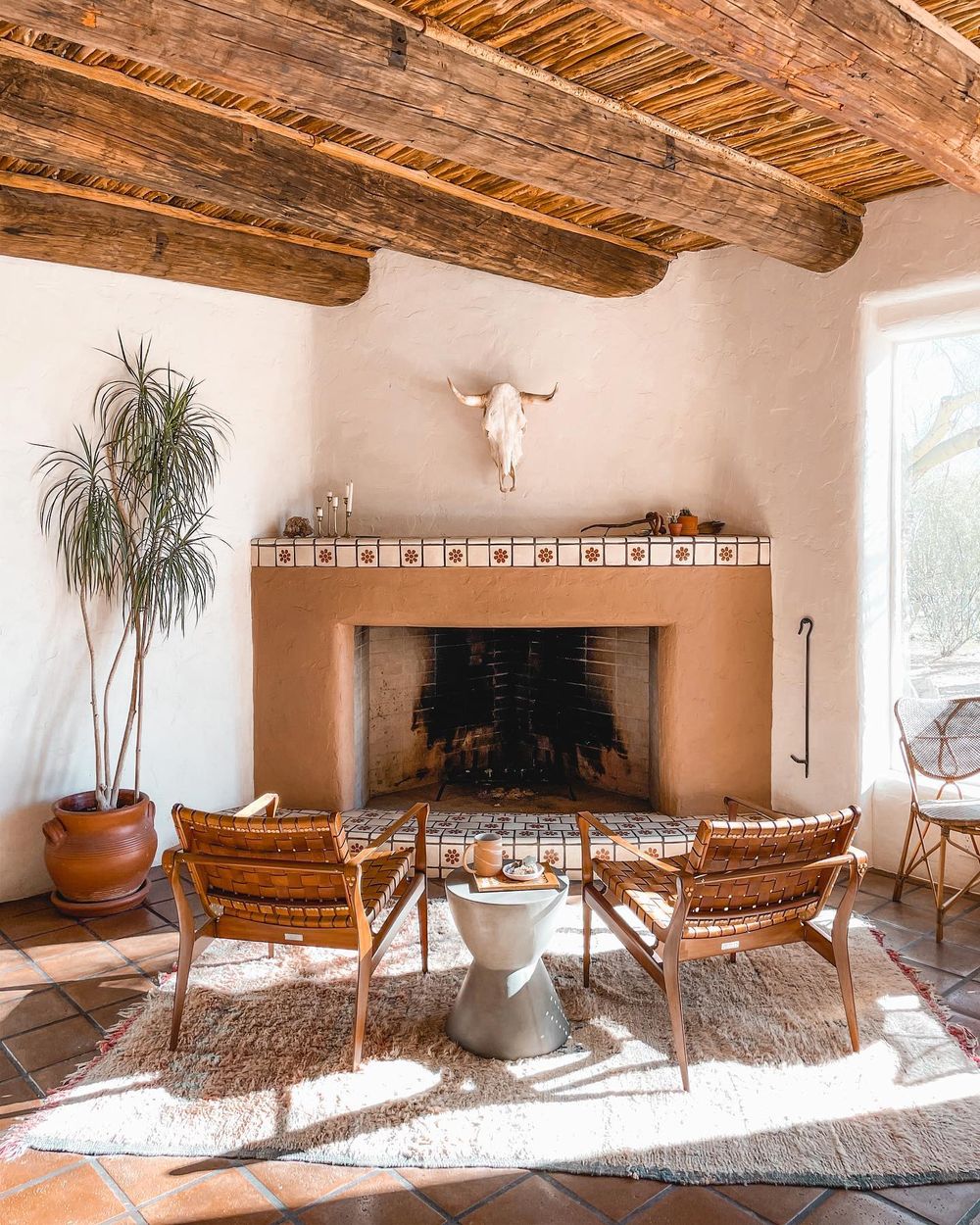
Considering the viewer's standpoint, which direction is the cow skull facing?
facing the viewer

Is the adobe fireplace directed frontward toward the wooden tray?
yes

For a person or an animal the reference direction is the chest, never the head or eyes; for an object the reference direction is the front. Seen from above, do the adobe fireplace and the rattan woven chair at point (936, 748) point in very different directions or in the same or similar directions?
same or similar directions

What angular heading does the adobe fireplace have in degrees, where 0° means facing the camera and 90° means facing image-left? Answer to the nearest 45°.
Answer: approximately 0°

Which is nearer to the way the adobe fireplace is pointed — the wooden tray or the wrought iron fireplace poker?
the wooden tray

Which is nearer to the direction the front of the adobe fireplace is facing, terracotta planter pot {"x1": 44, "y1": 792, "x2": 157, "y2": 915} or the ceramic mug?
the ceramic mug

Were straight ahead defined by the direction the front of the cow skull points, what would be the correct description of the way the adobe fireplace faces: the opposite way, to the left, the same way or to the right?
the same way

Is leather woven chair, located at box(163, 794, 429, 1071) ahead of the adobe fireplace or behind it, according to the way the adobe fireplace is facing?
ahead
